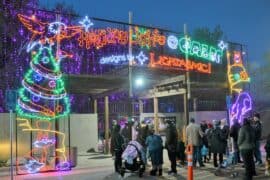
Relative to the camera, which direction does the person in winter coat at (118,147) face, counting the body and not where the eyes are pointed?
away from the camera

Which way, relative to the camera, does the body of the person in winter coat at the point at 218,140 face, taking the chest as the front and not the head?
away from the camera

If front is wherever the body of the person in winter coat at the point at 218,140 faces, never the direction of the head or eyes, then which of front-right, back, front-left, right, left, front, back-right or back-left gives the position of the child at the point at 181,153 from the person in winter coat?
front-left

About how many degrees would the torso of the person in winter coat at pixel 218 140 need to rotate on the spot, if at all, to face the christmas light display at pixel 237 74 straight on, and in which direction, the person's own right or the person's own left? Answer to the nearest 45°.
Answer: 0° — they already face it

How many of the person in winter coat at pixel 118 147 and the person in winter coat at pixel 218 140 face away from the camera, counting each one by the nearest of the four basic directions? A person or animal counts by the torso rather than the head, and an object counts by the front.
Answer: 2

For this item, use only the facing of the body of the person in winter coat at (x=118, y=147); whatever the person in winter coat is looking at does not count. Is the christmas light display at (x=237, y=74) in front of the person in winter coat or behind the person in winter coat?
in front

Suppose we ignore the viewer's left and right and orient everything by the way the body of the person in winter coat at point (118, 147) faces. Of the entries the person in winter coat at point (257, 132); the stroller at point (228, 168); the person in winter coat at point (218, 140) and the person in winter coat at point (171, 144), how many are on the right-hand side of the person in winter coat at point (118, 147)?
4
